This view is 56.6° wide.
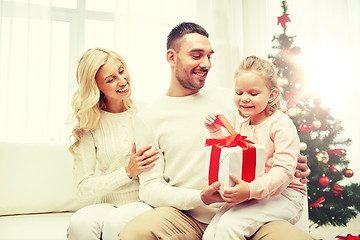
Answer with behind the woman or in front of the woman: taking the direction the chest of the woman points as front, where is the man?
in front

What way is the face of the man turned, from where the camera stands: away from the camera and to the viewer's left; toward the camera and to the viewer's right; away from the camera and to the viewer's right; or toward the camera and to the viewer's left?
toward the camera and to the viewer's right

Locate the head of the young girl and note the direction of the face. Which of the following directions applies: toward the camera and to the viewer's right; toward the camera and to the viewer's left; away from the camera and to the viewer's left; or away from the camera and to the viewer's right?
toward the camera and to the viewer's left

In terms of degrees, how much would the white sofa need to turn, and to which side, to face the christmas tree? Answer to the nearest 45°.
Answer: approximately 90° to its left

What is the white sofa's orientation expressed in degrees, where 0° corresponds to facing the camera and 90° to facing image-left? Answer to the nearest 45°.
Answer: approximately 0°

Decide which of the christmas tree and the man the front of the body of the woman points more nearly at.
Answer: the man

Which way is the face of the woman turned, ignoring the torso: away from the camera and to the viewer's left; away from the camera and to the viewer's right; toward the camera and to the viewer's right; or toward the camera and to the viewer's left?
toward the camera and to the viewer's right

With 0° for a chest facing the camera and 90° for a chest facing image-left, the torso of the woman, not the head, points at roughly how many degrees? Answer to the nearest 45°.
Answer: approximately 315°

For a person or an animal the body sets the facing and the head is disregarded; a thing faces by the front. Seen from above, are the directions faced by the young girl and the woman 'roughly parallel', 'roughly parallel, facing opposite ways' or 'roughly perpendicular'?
roughly perpendicular

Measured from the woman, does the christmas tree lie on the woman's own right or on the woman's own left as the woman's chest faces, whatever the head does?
on the woman's own left

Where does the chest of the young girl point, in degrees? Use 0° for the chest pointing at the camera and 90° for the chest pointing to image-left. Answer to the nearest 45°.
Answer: approximately 45°
